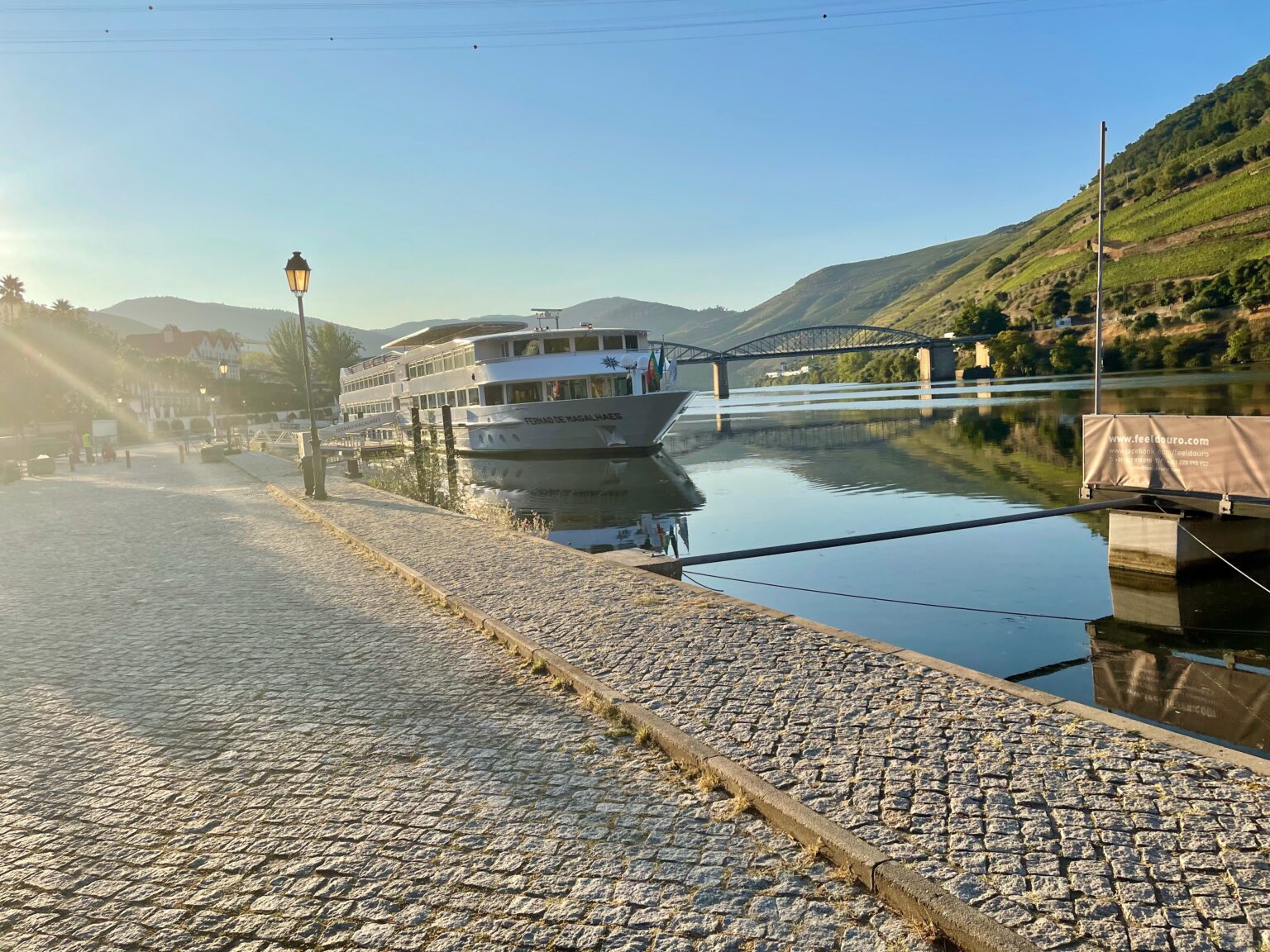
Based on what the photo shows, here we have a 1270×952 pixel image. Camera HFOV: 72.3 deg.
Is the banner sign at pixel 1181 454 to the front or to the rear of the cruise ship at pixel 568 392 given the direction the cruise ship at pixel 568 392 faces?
to the front

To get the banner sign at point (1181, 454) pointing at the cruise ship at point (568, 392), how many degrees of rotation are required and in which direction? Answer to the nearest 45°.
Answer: approximately 135° to its right

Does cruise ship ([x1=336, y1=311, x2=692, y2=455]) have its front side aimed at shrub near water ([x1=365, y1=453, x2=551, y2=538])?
no

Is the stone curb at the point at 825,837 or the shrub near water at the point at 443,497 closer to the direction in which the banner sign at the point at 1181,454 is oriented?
the stone curb

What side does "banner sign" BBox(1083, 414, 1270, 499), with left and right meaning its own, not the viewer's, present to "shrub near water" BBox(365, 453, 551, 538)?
right

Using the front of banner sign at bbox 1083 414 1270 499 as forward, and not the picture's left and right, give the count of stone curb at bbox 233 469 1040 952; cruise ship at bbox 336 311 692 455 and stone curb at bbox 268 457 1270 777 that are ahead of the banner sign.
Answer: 2

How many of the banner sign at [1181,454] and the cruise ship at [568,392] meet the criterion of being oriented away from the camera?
0

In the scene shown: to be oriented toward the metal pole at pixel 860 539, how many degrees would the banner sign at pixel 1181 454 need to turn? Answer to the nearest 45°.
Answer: approximately 90° to its right

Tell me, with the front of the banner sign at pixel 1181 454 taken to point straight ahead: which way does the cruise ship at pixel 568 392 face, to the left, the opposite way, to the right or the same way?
to the left

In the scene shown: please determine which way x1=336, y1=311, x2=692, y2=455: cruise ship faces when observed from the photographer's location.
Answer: facing the viewer and to the right of the viewer

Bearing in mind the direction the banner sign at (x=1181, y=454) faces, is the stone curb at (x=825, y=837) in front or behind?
in front

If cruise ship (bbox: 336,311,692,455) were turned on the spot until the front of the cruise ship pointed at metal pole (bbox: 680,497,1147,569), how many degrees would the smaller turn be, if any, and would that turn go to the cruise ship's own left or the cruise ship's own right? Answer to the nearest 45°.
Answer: approximately 45° to the cruise ship's own right

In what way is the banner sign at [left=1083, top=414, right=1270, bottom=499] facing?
toward the camera

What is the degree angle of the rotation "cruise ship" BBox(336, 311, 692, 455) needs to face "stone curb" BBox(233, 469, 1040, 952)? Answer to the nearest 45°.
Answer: approximately 45° to its right
